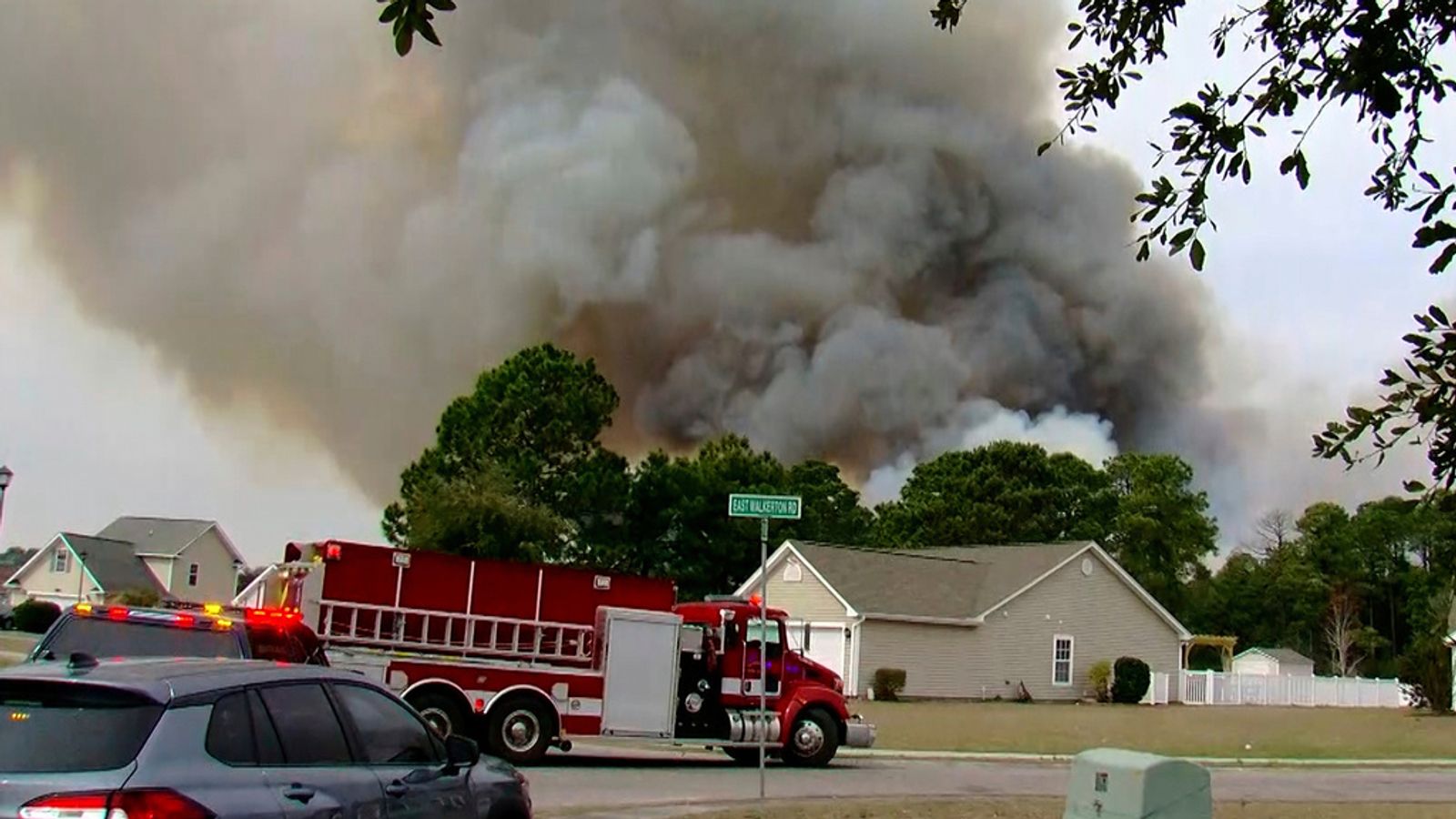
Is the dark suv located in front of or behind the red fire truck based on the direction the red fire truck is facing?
behind

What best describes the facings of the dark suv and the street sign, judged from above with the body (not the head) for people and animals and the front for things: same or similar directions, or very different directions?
very different directions

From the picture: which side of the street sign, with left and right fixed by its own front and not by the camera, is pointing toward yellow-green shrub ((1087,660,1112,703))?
back

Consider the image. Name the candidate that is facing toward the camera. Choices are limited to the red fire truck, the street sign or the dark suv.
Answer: the street sign

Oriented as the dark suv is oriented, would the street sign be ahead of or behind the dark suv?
ahead

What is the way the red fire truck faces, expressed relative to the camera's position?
facing away from the viewer and to the right of the viewer

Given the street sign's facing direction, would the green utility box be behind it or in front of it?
in front

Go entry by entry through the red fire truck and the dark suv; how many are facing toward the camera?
0

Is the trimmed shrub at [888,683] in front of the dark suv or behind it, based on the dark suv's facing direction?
in front

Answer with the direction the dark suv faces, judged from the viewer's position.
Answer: facing away from the viewer and to the right of the viewer

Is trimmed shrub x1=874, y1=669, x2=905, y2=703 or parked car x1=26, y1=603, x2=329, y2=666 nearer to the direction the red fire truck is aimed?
the trimmed shrub

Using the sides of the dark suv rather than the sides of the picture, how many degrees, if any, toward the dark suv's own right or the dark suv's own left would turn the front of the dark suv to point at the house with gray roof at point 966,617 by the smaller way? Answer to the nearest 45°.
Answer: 0° — it already faces it

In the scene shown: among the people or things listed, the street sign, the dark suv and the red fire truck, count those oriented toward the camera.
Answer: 1
